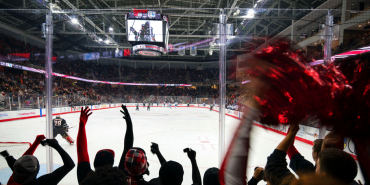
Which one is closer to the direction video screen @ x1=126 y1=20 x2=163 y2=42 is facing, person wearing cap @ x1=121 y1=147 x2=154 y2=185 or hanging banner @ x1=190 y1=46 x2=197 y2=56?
the person wearing cap

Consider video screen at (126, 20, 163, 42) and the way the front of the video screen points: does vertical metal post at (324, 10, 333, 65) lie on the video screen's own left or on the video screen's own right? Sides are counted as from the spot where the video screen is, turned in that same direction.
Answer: on the video screen's own left

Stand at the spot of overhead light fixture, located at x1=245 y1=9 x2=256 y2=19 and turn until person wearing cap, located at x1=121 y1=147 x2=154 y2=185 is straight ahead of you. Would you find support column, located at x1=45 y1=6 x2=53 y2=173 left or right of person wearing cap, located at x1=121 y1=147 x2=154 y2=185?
right

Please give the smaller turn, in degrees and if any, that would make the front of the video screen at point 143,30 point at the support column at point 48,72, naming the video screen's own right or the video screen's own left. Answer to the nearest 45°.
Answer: approximately 45° to the video screen's own right

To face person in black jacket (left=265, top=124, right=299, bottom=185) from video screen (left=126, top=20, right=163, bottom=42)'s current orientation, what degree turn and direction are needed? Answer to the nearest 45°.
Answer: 0° — it already faces them

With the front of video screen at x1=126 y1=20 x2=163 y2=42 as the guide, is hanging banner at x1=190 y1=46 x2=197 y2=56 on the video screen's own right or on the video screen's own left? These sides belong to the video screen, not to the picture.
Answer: on the video screen's own left

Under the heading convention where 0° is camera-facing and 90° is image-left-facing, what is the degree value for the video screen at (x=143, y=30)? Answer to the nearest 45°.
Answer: approximately 0°

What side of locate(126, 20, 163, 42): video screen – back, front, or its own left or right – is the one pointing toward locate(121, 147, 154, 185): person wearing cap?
front

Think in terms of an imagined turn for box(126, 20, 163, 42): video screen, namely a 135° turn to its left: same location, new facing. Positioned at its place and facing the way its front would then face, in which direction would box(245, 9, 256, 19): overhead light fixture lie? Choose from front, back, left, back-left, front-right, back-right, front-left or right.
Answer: right

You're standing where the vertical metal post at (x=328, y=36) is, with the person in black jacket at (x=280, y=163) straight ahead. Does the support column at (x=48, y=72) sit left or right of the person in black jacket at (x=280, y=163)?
right
